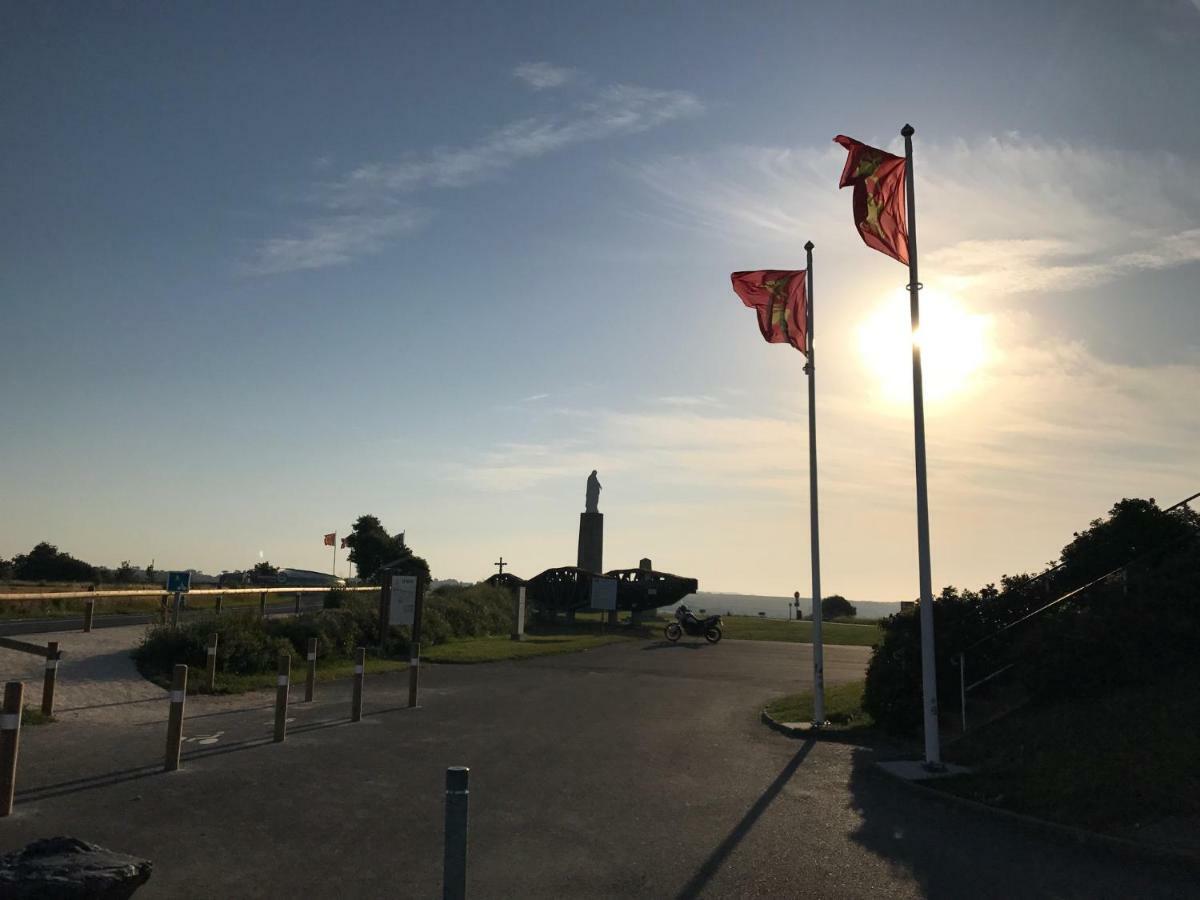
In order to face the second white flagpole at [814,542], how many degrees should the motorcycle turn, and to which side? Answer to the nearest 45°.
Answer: approximately 90° to its left

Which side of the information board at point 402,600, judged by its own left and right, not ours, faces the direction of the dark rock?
front

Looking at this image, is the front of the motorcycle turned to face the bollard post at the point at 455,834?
no

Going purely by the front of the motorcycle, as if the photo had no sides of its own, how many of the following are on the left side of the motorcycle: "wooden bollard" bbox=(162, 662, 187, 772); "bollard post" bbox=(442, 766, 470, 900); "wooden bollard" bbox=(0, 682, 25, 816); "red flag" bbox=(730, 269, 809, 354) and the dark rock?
5

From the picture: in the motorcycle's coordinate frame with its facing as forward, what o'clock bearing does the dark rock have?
The dark rock is roughly at 9 o'clock from the motorcycle.

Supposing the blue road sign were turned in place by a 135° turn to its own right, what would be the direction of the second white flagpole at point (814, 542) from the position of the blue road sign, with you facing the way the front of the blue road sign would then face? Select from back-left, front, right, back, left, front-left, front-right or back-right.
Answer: back

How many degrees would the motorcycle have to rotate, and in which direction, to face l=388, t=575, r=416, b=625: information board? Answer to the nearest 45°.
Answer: approximately 45° to its left

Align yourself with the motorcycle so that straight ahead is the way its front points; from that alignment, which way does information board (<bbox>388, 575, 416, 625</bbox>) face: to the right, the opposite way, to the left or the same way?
to the left

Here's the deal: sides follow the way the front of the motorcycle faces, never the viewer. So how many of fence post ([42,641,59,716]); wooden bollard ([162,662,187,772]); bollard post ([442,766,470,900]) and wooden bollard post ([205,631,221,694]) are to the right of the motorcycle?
0

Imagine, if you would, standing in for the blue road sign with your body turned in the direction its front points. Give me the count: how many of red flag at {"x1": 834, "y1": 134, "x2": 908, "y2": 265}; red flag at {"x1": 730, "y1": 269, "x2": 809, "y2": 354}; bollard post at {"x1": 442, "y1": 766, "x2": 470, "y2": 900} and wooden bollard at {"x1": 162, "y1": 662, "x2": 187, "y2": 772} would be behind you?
0

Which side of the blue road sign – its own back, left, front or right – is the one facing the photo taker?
front

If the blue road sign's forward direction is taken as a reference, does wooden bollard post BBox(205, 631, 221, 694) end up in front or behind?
in front

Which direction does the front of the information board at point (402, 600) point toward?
toward the camera

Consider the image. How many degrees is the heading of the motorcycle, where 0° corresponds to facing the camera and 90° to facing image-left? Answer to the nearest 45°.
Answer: approximately 90°

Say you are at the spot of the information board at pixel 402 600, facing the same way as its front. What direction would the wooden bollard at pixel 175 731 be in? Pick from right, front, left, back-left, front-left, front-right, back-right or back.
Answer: front

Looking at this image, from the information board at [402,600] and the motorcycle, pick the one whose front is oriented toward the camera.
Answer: the information board

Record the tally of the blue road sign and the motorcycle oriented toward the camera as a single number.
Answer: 1

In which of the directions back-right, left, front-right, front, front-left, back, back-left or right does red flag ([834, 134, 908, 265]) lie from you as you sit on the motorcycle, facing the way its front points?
left

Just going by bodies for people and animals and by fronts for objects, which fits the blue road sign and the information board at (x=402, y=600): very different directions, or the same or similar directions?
same or similar directions
